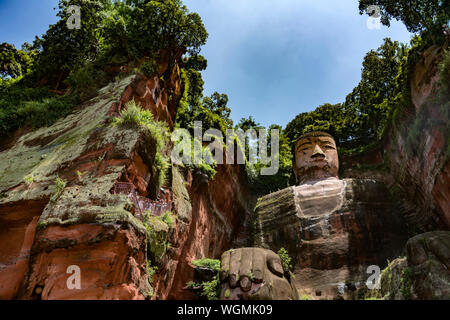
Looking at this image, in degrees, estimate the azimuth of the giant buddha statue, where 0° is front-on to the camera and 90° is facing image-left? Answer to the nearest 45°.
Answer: approximately 0°
